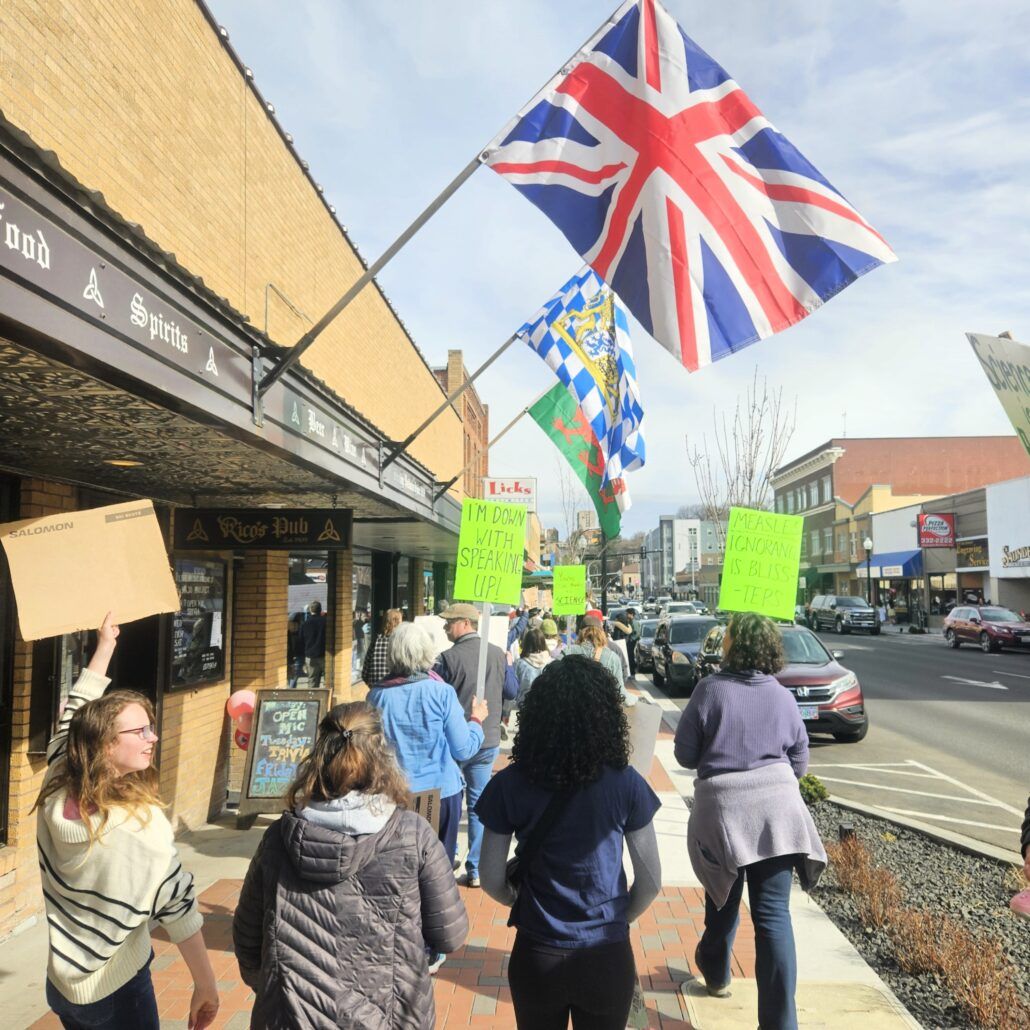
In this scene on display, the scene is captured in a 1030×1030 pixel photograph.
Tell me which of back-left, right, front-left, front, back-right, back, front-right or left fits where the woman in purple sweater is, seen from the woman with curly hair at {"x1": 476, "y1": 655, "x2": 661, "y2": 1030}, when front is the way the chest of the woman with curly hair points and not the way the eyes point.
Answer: front-right

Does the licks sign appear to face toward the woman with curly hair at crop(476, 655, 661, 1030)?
yes

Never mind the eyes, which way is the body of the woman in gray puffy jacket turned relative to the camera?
away from the camera

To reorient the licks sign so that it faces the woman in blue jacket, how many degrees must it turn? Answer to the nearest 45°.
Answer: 0° — it already faces them

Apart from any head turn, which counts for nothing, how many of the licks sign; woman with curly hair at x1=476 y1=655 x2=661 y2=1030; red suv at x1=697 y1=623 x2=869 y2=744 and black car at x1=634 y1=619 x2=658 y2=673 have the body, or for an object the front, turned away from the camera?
1

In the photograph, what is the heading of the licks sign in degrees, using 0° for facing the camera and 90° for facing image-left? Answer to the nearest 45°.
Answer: approximately 0°

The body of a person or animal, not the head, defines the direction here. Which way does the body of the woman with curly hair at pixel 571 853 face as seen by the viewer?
away from the camera

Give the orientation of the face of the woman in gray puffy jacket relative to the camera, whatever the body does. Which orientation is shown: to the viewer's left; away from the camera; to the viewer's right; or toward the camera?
away from the camera

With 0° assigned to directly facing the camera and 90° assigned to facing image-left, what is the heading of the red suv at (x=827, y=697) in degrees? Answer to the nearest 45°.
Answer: approximately 315°

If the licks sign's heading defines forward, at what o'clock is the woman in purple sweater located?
The woman in purple sweater is roughly at 12 o'clock from the licks sign.

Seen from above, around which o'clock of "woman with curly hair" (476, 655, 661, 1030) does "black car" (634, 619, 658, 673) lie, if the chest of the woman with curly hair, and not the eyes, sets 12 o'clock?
The black car is roughly at 12 o'clock from the woman with curly hair.
